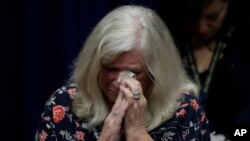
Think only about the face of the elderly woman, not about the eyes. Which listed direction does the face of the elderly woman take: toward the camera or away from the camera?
toward the camera

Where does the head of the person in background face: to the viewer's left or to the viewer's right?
to the viewer's left

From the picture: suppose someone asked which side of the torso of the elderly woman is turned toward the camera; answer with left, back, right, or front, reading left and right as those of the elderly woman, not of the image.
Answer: front

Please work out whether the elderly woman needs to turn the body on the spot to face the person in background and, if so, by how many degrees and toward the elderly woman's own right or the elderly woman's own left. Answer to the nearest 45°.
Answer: approximately 135° to the elderly woman's own left
